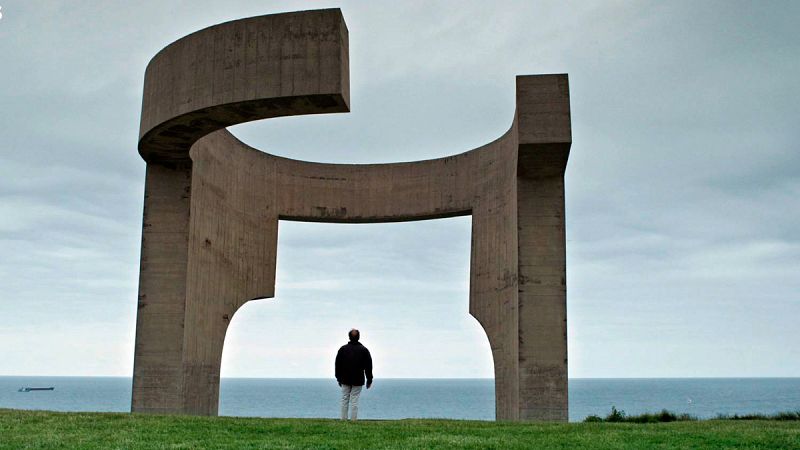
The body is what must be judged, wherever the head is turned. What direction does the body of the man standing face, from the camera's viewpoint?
away from the camera
